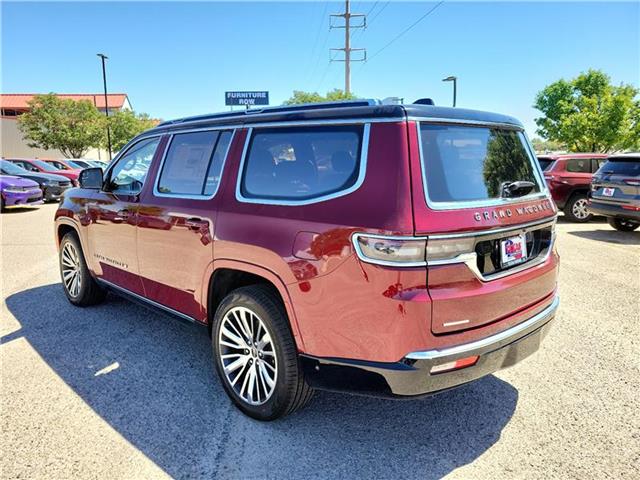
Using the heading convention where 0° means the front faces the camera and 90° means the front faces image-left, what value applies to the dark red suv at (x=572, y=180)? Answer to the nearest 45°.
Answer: approximately 225°

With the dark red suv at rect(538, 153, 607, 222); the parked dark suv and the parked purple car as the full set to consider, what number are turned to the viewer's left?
0

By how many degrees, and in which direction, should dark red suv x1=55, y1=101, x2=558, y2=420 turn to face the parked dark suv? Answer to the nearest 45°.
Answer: approximately 90° to its right

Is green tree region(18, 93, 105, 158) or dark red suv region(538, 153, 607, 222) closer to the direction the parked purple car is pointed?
the dark red suv

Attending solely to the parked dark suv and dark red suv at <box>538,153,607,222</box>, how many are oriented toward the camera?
0

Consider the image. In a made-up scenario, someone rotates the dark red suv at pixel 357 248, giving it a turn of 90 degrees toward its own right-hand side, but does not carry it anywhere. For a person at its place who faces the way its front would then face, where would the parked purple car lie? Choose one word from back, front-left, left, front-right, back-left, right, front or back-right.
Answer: left

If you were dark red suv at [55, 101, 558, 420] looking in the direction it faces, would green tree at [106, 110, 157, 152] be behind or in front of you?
in front

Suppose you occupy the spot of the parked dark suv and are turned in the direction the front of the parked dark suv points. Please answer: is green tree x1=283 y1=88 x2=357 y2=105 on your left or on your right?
on your left

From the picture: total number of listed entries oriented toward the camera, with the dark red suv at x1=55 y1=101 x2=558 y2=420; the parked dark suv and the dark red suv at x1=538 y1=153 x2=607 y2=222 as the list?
0

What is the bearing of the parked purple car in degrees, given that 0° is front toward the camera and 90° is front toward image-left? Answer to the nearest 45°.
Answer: approximately 315°

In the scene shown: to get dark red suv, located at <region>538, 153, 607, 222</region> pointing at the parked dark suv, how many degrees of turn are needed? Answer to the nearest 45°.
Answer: approximately 135° to its right

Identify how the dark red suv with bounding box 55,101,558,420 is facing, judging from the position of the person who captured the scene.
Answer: facing away from the viewer and to the left of the viewer

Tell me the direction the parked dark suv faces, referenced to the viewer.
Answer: facing away from the viewer and to the right of the viewer

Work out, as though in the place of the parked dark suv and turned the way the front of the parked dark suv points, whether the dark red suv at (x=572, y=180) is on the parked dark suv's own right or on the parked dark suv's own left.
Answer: on the parked dark suv's own left

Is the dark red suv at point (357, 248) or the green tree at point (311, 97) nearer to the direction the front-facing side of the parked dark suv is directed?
the green tree
